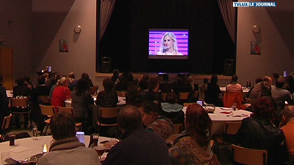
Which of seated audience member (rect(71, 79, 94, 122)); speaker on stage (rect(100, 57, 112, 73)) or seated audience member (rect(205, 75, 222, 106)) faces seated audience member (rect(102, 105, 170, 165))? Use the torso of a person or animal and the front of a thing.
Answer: the speaker on stage

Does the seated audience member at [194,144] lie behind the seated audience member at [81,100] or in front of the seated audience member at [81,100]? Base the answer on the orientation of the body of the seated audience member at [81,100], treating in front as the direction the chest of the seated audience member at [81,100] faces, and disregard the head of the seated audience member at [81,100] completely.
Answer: behind

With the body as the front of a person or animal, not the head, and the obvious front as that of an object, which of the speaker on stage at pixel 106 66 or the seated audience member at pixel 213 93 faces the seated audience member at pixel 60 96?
the speaker on stage

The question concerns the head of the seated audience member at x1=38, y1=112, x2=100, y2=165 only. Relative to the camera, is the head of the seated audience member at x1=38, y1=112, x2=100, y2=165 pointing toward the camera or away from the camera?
away from the camera

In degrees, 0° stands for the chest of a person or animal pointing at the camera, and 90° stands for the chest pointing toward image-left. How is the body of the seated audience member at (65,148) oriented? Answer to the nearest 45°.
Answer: approximately 180°

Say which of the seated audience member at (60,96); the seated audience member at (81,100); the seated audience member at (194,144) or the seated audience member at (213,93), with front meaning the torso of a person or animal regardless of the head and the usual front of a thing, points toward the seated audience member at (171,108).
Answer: the seated audience member at (194,144)

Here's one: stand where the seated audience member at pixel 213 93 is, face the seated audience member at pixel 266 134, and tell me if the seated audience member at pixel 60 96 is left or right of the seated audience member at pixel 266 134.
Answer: right

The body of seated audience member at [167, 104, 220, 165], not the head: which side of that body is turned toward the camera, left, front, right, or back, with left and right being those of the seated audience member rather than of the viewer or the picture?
back

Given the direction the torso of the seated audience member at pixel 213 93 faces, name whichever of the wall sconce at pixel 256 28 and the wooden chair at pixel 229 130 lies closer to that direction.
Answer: the wall sconce

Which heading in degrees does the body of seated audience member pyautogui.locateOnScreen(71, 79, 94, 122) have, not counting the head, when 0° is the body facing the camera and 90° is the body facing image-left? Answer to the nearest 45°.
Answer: approximately 180°

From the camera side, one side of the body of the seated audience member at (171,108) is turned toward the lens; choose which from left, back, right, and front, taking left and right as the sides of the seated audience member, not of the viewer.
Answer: back

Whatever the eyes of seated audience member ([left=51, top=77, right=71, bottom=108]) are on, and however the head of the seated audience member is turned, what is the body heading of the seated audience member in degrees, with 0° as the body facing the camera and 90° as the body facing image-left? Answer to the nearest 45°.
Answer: approximately 225°

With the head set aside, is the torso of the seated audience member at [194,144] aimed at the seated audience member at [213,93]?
yes
